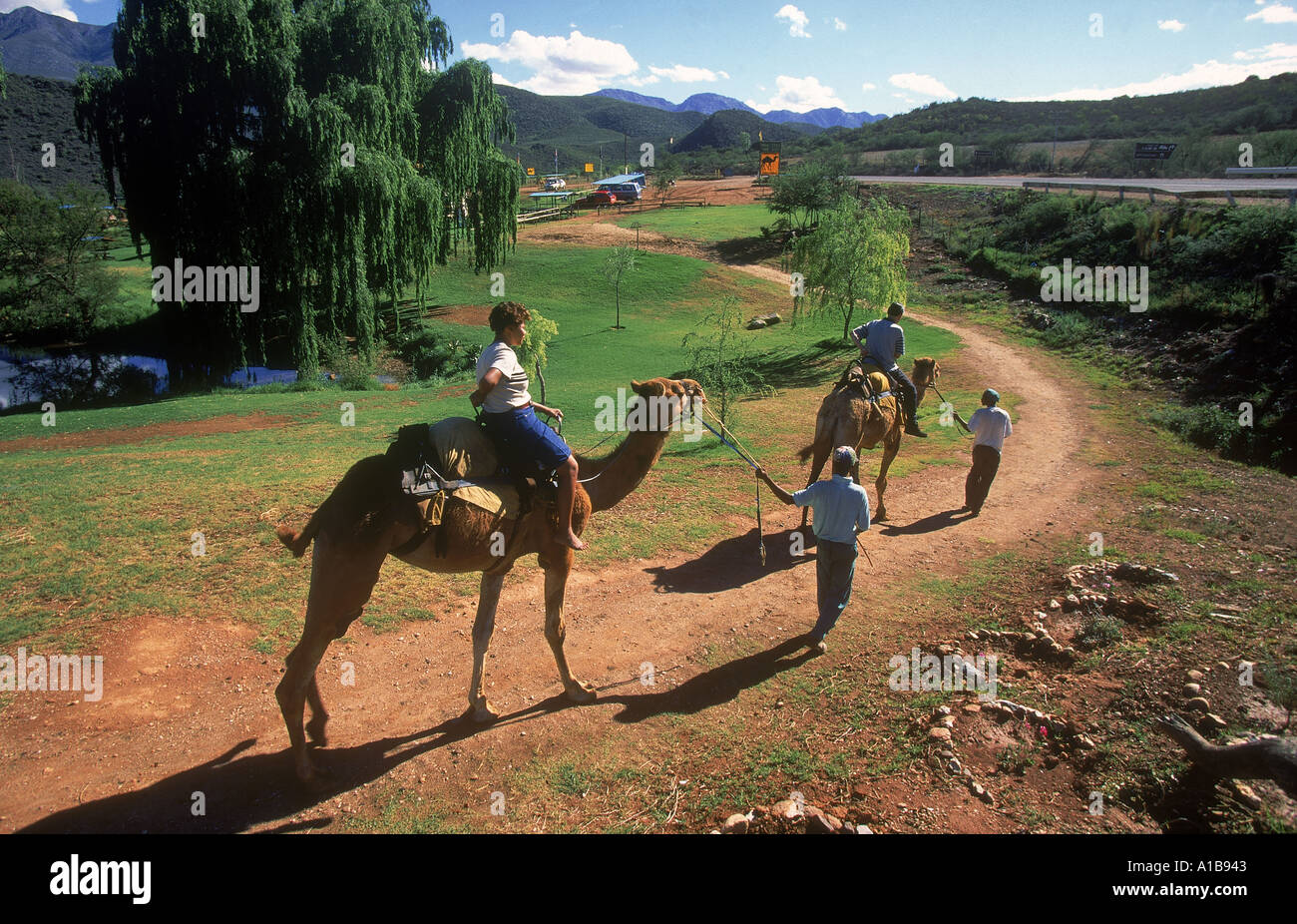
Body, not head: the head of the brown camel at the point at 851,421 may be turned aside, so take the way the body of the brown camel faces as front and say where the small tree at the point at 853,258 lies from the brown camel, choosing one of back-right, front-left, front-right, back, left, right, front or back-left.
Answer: front-left

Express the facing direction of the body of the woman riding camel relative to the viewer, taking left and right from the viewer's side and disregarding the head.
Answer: facing to the right of the viewer

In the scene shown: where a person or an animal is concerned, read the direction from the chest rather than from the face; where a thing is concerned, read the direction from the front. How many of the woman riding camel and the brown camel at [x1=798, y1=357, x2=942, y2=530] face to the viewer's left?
0

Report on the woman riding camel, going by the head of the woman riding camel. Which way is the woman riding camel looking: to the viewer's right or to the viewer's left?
to the viewer's right

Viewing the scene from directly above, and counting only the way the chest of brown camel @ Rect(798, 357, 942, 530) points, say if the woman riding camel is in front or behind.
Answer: behind

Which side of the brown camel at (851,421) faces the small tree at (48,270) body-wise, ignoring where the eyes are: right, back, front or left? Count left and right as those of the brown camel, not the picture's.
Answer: left

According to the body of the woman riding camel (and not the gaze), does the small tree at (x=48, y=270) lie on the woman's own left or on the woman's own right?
on the woman's own left

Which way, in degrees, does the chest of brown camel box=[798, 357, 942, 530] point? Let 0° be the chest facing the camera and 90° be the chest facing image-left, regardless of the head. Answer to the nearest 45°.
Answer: approximately 225°

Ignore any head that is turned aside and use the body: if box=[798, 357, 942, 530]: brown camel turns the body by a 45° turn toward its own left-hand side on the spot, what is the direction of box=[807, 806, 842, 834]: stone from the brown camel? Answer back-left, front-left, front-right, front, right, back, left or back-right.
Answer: back

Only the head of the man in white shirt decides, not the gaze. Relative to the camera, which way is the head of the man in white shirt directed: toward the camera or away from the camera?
away from the camera
